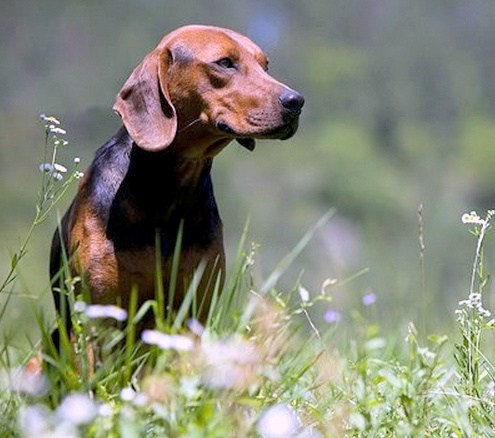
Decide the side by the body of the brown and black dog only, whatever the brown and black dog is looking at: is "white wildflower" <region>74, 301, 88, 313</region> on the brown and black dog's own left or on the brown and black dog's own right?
on the brown and black dog's own right

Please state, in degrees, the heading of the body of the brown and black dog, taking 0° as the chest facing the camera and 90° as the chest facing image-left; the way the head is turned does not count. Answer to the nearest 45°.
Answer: approximately 315°

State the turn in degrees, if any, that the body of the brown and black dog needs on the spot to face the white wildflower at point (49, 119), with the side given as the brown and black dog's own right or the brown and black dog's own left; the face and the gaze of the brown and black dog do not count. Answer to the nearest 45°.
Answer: approximately 90° to the brown and black dog's own right

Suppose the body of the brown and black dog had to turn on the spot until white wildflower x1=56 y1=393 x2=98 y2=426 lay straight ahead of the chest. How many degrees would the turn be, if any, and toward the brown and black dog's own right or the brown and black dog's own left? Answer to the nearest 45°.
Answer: approximately 45° to the brown and black dog's own right

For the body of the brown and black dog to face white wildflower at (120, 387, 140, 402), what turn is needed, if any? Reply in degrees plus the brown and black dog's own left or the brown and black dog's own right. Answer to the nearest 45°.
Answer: approximately 45° to the brown and black dog's own right

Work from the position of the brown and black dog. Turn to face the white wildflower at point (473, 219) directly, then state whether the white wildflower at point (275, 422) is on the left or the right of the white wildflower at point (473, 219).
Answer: right

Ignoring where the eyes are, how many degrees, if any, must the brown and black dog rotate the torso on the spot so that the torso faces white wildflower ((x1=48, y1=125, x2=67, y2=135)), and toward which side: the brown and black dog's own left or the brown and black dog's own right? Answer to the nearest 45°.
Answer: approximately 90° to the brown and black dog's own right

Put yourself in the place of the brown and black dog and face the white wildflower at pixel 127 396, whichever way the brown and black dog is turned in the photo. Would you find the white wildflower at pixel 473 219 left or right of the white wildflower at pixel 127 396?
left
